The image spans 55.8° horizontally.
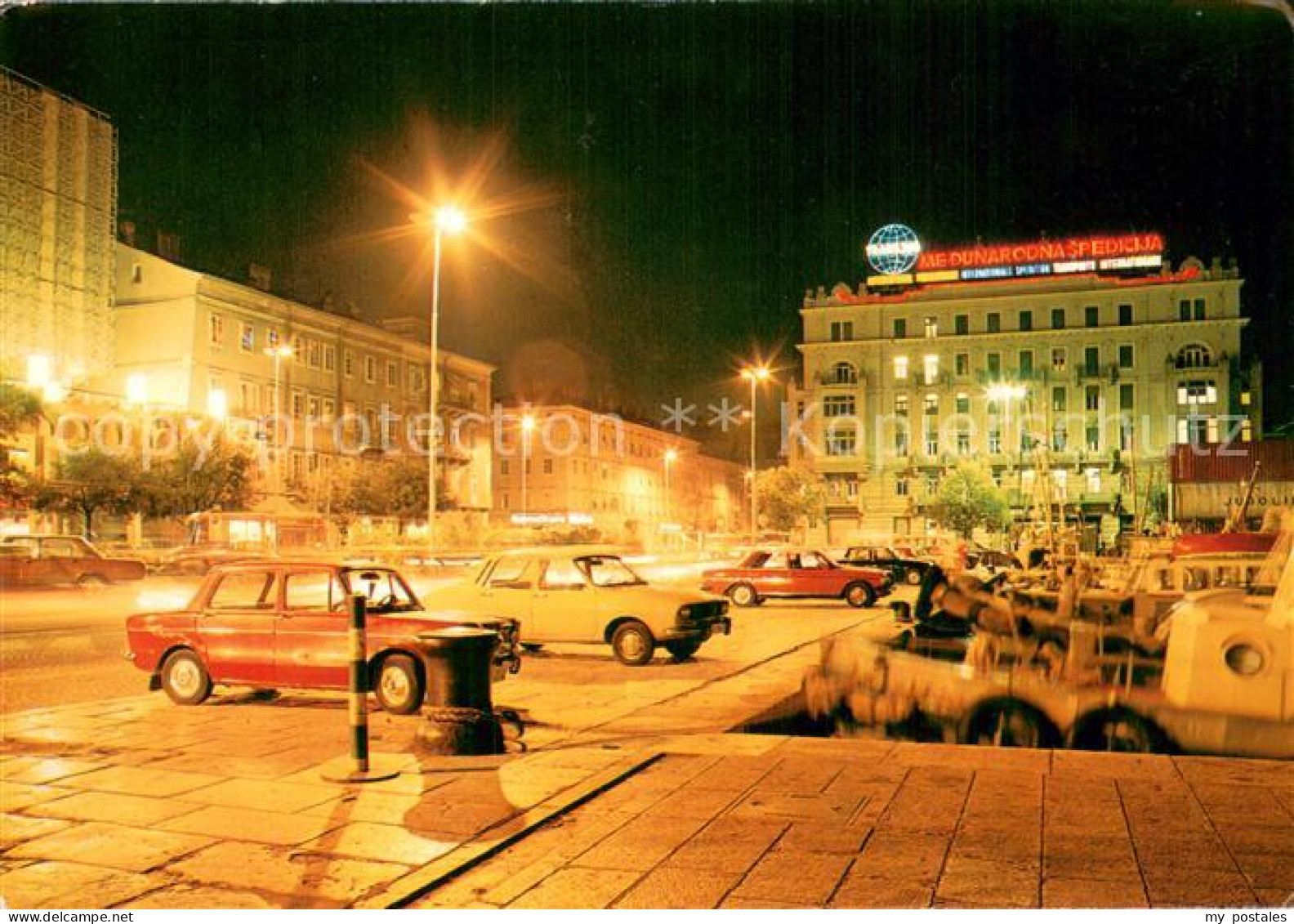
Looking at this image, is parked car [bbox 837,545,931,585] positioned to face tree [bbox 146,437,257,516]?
no

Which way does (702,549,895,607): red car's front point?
to the viewer's right

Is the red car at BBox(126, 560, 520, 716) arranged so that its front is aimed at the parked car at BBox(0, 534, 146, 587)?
no

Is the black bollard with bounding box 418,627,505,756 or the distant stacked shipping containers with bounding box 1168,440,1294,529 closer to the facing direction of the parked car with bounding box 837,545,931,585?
the distant stacked shipping containers

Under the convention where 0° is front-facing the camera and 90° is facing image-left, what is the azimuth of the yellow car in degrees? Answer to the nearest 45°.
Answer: approximately 315°

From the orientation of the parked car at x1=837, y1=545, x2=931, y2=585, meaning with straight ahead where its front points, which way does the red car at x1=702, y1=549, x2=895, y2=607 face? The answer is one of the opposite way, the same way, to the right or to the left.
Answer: the same way

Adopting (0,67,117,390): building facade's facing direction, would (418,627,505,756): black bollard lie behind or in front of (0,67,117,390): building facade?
in front

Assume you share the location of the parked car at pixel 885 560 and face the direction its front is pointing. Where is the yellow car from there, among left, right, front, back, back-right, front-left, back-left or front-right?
right

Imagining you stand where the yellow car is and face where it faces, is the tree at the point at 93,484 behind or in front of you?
behind

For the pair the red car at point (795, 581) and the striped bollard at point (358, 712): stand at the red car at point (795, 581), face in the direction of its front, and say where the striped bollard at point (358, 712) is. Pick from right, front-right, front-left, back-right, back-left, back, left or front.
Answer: right

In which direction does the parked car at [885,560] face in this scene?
to the viewer's right

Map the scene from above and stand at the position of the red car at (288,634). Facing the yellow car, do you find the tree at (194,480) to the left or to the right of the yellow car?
left

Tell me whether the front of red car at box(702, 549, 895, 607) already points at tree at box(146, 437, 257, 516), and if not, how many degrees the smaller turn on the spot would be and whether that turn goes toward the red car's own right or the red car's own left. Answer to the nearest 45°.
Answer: approximately 135° to the red car's own left

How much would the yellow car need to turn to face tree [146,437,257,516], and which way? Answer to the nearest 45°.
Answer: approximately 180°

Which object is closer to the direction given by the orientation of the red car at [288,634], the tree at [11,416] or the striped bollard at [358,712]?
the striped bollard

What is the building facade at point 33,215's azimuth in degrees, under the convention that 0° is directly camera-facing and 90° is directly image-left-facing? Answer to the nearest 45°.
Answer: approximately 315°

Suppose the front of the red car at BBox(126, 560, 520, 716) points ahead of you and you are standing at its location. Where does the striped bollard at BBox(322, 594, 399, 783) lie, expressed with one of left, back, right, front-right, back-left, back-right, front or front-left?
front-right

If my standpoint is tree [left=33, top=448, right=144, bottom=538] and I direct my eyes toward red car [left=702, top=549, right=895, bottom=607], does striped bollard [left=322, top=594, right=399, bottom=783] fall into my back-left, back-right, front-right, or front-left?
front-right
